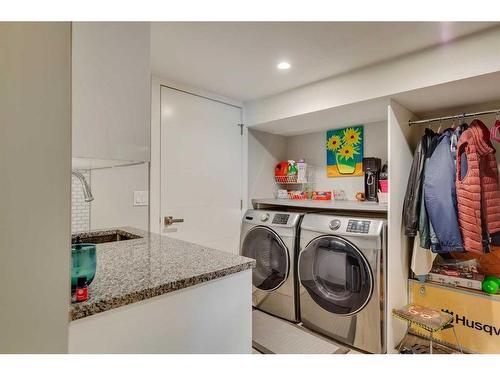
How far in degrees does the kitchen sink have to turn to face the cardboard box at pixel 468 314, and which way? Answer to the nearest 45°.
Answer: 0° — it already faces it

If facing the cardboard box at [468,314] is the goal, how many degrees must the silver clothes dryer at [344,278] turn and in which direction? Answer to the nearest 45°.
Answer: approximately 135° to its left

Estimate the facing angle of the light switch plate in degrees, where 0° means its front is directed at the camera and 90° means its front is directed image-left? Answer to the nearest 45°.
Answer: approximately 0°

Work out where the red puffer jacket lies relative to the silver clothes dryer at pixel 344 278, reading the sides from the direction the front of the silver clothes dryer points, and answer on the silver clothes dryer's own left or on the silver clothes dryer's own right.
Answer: on the silver clothes dryer's own left

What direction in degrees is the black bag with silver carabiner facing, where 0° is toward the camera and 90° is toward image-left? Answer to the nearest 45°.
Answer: approximately 45°

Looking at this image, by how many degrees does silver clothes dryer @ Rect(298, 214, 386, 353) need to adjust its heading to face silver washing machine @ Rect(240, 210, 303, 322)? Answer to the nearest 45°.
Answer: approximately 90° to its right

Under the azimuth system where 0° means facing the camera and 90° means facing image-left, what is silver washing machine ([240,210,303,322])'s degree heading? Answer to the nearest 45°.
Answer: approximately 45°

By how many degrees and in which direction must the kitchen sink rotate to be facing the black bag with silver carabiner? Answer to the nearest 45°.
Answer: approximately 45° to its left
